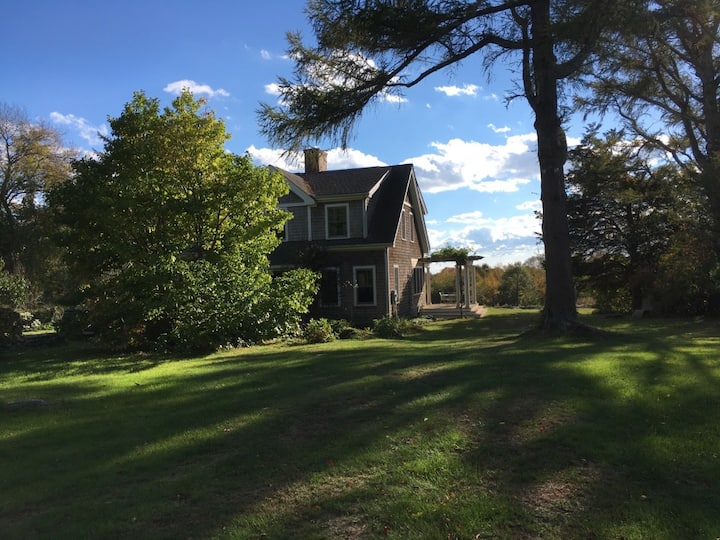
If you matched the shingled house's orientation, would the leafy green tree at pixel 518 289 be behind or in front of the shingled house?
behind

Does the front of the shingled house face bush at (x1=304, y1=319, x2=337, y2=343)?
yes

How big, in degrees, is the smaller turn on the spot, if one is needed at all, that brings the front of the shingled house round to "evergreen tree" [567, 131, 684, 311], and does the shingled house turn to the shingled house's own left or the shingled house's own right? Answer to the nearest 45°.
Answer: approximately 90° to the shingled house's own left

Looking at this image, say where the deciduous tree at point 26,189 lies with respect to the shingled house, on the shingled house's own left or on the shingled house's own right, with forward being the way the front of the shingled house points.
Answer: on the shingled house's own right

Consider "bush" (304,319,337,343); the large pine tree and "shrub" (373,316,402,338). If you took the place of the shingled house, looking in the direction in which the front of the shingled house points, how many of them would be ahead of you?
3

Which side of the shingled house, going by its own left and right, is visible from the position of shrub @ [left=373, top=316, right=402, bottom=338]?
front

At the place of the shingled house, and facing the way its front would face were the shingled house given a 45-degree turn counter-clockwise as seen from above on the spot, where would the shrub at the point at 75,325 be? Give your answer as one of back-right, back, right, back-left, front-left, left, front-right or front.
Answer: right

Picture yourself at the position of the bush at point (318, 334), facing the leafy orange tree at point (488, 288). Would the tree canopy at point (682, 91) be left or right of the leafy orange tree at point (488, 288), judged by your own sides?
right

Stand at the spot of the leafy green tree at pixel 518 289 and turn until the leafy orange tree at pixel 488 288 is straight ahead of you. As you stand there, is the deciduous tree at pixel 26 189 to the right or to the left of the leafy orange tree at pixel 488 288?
left

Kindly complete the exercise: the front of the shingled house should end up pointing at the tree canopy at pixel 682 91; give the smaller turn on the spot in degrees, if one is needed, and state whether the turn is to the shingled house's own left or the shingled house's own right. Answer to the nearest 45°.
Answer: approximately 90° to the shingled house's own left

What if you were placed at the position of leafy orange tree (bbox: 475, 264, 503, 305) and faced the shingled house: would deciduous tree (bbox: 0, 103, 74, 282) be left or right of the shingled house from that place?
right

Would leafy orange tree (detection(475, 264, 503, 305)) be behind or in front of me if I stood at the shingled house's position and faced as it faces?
behind

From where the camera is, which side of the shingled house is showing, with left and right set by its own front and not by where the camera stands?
front

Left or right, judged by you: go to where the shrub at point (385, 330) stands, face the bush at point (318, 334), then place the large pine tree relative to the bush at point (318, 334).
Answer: left

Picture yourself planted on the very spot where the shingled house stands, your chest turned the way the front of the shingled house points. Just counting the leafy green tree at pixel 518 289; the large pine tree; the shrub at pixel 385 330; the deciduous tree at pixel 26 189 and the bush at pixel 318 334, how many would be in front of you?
3

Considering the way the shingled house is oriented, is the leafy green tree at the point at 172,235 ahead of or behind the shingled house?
ahead
